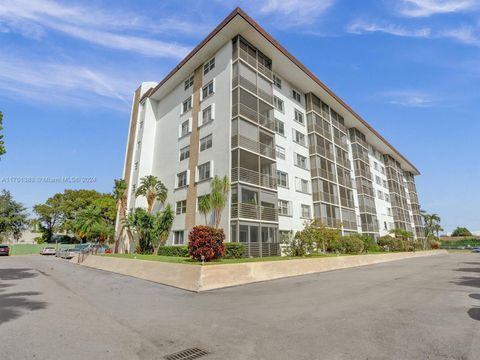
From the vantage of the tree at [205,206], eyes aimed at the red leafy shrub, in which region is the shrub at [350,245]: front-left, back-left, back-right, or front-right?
back-left
